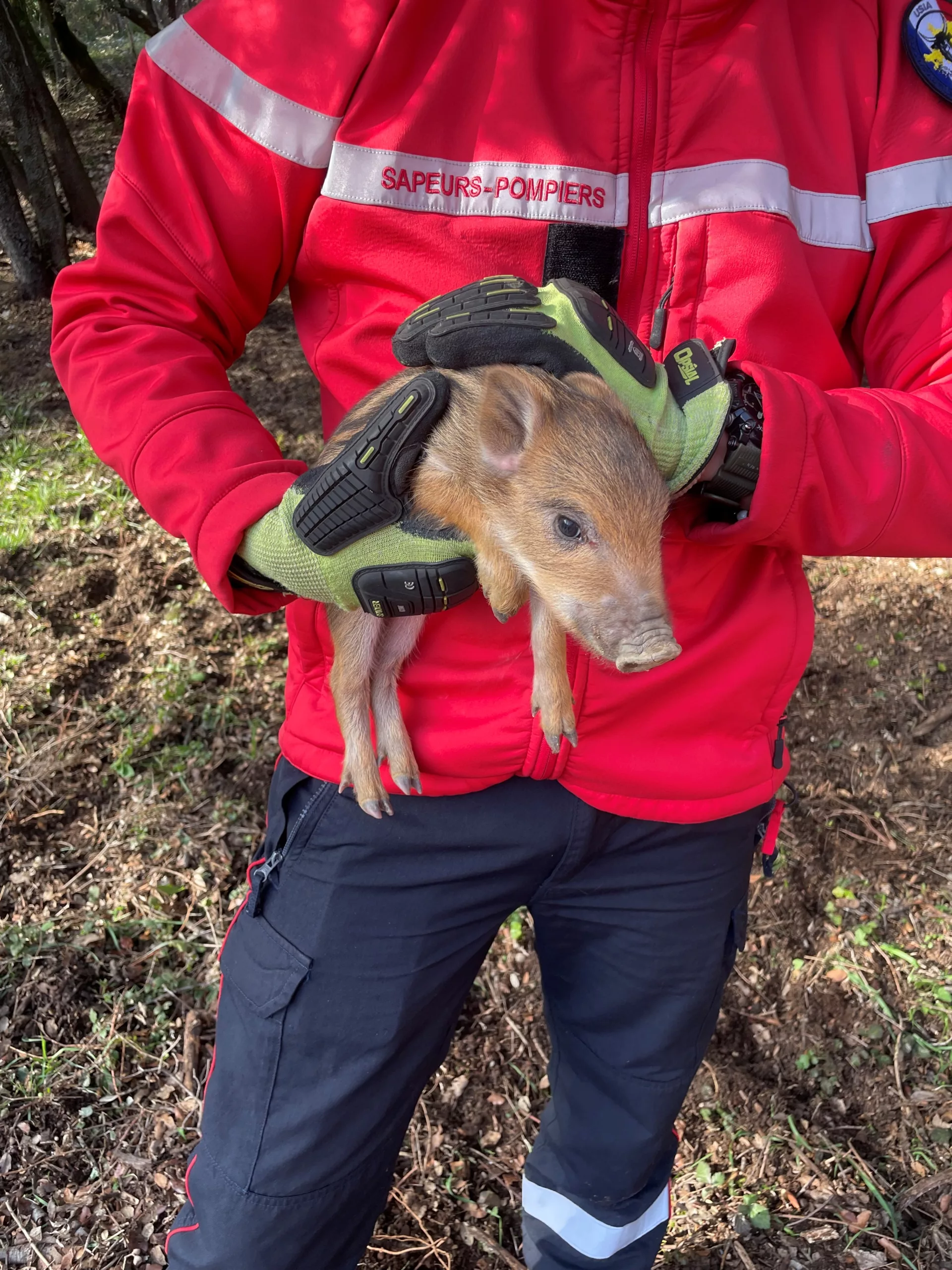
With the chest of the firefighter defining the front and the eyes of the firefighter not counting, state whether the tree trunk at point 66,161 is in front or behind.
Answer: behind

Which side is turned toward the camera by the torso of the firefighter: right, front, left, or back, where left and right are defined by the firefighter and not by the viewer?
front
